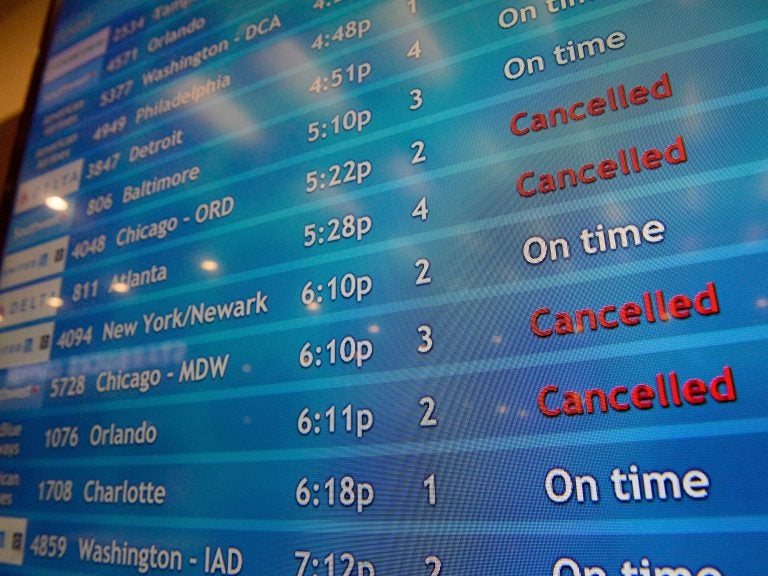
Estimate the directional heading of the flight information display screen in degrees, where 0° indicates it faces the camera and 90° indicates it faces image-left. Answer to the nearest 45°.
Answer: approximately 45°
